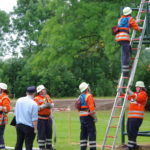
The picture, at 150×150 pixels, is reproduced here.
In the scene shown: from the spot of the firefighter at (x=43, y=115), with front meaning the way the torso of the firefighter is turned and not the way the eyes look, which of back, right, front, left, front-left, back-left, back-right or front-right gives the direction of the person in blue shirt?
front-right

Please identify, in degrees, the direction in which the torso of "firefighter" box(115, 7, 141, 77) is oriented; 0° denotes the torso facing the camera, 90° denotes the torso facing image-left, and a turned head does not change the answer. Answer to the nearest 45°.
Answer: approximately 225°
